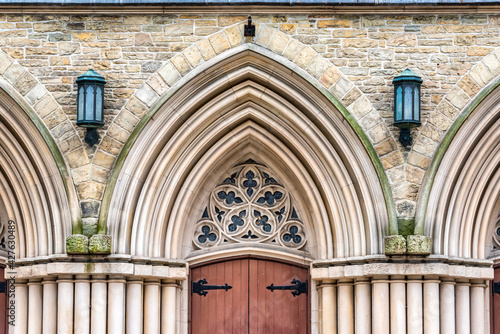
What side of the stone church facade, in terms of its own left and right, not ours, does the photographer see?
front
